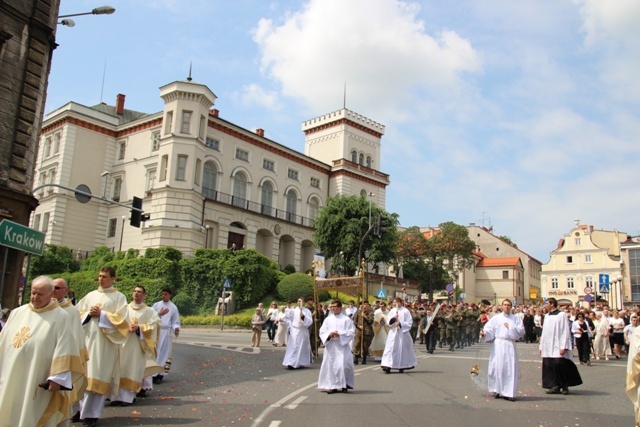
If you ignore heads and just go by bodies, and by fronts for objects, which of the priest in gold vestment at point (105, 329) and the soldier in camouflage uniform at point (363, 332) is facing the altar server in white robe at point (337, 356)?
the soldier in camouflage uniform

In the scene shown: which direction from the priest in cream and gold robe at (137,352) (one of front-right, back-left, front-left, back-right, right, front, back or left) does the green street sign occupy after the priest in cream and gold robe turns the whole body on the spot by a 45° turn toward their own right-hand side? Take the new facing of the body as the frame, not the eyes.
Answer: front-right

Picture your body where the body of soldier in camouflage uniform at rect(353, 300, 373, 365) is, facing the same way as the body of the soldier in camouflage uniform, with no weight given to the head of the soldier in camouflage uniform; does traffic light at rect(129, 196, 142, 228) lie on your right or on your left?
on your right

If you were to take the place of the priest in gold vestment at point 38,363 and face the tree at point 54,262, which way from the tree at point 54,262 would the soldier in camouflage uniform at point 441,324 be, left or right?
right

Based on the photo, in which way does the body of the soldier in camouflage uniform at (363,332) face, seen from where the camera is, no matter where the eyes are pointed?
toward the camera

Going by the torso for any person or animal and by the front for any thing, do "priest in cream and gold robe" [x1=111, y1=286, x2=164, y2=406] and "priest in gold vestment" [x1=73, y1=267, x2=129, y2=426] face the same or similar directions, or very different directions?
same or similar directions

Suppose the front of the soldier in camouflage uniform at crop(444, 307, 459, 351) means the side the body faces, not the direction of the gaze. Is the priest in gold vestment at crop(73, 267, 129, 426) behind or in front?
in front

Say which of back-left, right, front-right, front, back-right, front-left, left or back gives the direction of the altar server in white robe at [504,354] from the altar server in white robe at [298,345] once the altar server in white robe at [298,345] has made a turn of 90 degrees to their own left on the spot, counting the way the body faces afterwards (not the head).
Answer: front-right

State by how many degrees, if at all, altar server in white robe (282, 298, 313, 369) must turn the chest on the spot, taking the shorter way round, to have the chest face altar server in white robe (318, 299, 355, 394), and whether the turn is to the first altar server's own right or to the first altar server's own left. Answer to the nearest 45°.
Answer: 0° — they already face them

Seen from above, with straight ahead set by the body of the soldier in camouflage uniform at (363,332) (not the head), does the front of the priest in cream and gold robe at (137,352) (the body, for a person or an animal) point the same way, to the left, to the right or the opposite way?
the same way

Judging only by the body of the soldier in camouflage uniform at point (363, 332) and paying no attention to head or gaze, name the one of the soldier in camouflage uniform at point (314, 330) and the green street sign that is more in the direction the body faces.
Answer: the green street sign

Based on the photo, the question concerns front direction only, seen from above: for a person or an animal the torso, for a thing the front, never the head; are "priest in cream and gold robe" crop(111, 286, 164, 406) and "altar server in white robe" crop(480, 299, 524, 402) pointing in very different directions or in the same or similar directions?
same or similar directions

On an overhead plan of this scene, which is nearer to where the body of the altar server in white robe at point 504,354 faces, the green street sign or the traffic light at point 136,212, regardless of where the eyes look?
the green street sign

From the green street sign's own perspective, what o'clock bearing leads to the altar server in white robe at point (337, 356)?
The altar server in white robe is roughly at 10 o'clock from the green street sign.

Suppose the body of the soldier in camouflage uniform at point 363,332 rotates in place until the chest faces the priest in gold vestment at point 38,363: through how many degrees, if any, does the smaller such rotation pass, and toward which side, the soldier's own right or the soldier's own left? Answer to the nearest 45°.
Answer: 0° — they already face them

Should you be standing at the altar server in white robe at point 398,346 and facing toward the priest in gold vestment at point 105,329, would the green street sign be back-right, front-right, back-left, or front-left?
front-right

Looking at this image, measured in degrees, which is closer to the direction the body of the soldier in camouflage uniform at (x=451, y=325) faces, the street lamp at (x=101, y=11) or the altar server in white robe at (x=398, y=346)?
the altar server in white robe

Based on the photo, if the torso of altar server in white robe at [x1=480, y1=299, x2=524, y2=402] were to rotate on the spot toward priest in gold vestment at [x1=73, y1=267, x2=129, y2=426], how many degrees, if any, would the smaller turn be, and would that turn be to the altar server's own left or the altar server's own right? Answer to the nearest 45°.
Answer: approximately 45° to the altar server's own right

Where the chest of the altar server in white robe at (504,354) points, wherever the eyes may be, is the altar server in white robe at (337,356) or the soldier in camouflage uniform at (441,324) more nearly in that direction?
the altar server in white robe
